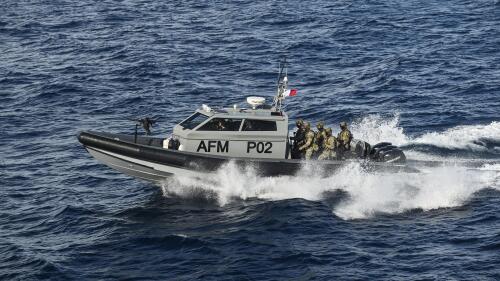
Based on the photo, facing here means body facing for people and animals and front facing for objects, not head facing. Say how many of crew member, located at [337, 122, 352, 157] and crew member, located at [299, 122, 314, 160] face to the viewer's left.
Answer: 2

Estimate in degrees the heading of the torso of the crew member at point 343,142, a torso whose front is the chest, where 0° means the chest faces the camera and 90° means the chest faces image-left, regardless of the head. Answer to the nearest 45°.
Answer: approximately 90°

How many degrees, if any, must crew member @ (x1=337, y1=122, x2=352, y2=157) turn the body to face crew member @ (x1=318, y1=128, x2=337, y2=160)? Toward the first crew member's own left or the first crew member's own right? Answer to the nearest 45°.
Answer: approximately 45° to the first crew member's own left

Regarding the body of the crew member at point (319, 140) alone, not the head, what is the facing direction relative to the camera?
to the viewer's left

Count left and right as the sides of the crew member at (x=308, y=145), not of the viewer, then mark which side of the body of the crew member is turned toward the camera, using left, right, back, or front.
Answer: left

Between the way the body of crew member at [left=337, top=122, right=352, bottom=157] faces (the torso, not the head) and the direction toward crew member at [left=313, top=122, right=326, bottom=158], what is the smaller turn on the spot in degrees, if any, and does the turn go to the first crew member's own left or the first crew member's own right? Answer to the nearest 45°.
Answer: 0° — they already face them

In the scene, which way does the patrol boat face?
to the viewer's left
